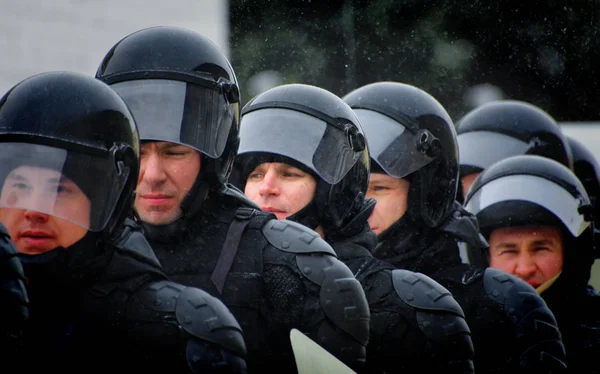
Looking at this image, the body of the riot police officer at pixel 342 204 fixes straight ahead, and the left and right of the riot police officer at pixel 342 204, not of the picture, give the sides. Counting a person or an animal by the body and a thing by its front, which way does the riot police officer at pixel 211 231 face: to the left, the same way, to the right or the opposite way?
the same way

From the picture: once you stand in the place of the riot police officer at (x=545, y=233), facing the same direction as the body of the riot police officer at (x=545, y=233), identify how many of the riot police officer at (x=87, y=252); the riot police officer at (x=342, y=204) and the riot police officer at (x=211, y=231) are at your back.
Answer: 0

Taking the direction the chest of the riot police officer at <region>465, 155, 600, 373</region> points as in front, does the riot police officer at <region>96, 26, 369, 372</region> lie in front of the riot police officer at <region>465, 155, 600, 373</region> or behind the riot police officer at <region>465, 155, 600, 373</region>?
in front

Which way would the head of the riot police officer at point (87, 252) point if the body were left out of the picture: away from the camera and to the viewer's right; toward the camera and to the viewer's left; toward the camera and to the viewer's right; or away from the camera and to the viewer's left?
toward the camera and to the viewer's left

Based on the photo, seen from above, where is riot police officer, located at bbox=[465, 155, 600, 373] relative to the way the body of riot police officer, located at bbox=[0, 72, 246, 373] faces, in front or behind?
behind

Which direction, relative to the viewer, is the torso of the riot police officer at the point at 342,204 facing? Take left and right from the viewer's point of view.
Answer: facing the viewer and to the left of the viewer

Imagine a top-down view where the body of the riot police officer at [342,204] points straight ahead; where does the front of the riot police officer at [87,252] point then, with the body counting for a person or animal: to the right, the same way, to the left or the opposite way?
the same way

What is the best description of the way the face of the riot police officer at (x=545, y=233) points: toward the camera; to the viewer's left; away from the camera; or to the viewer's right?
toward the camera

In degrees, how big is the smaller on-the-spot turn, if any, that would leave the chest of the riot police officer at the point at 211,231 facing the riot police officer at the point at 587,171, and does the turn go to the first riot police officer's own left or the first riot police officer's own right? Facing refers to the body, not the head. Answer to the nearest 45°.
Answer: approximately 180°

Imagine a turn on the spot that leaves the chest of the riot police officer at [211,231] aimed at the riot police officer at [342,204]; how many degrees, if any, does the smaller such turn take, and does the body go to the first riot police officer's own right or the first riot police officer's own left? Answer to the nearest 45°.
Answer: approximately 180°

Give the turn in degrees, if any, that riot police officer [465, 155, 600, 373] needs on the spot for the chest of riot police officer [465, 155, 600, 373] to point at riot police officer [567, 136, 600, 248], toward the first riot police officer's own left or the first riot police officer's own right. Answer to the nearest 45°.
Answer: approximately 135° to the first riot police officer's own right

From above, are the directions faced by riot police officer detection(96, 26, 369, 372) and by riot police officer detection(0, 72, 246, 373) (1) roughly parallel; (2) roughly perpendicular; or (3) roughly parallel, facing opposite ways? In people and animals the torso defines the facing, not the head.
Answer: roughly parallel
